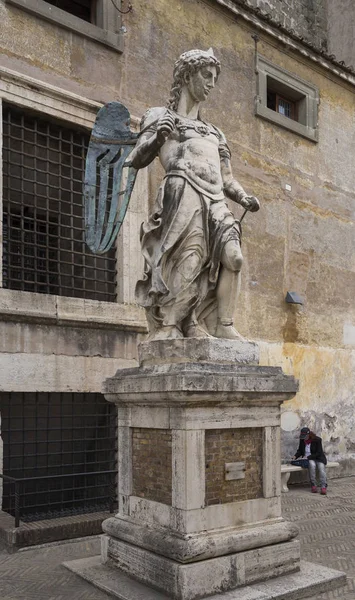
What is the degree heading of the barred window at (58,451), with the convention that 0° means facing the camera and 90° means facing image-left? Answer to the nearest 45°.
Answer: approximately 315°

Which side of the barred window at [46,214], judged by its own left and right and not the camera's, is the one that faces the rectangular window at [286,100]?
left

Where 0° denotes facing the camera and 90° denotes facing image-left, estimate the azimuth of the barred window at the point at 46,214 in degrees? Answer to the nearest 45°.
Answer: approximately 315°

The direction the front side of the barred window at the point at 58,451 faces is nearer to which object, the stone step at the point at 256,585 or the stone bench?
the stone step

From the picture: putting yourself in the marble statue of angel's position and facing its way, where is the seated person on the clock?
The seated person is roughly at 8 o'clock from the marble statue of angel.
